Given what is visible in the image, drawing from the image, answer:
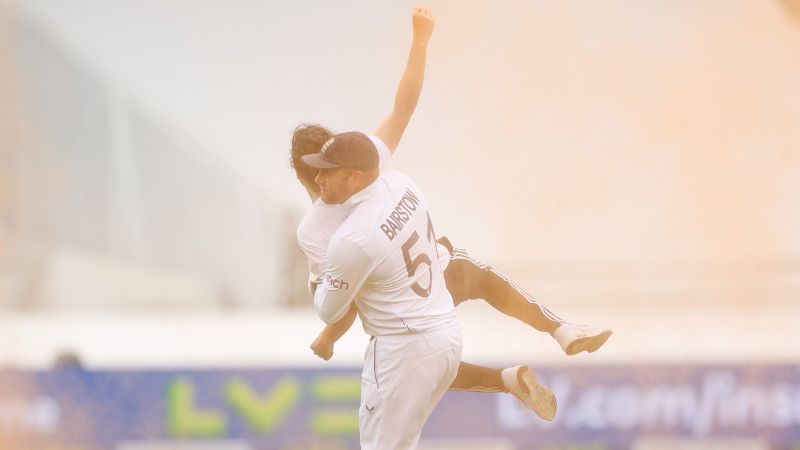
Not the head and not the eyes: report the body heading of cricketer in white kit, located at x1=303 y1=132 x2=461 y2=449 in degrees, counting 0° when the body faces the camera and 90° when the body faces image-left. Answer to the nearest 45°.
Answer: approximately 135°

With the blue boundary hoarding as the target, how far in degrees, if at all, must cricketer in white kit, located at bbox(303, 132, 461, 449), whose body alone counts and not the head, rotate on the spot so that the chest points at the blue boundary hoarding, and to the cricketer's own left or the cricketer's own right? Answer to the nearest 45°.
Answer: approximately 45° to the cricketer's own right

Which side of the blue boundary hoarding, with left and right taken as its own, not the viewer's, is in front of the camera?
front

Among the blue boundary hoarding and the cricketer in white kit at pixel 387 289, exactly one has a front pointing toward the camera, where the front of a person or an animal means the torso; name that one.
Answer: the blue boundary hoarding

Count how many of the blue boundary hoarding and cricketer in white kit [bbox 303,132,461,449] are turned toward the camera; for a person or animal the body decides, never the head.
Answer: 1

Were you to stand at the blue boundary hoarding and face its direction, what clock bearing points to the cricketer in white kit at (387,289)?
The cricketer in white kit is roughly at 12 o'clock from the blue boundary hoarding.
